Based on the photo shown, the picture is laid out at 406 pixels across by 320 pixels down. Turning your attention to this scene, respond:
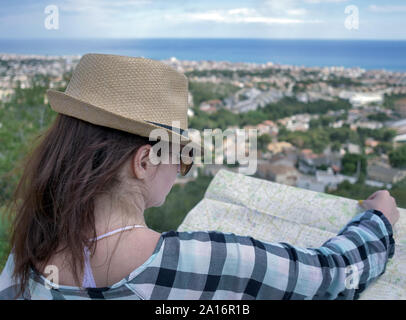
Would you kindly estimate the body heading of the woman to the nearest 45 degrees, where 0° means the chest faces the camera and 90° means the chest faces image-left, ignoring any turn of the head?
approximately 225°

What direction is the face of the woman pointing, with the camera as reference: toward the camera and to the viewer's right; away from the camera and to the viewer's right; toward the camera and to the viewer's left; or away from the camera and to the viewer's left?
away from the camera and to the viewer's right

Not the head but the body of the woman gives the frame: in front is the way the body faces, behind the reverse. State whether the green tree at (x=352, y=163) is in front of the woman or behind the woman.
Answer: in front

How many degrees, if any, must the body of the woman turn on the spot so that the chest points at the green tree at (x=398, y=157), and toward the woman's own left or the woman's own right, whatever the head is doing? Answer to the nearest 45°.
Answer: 0° — they already face it
